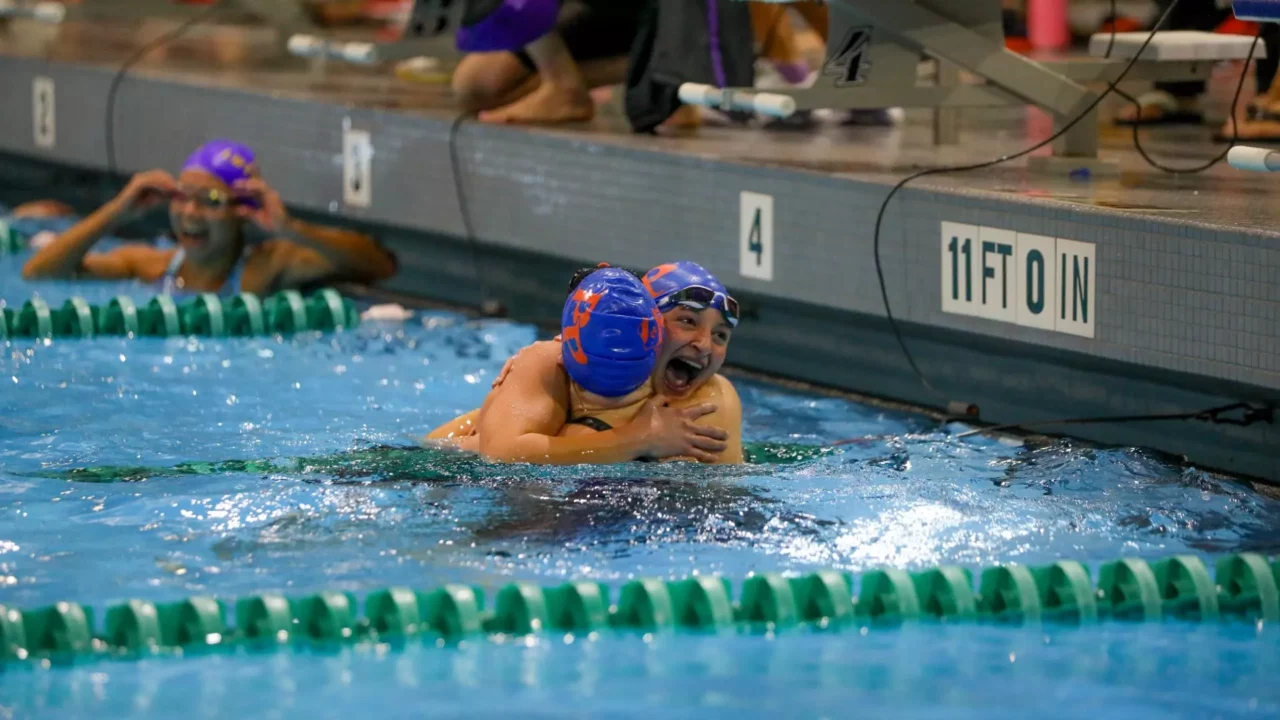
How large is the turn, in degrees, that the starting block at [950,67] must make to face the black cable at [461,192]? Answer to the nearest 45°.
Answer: approximately 45° to its right

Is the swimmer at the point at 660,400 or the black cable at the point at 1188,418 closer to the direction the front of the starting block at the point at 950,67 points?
the swimmer

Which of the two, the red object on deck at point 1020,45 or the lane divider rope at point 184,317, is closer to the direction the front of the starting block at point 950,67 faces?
the lane divider rope
